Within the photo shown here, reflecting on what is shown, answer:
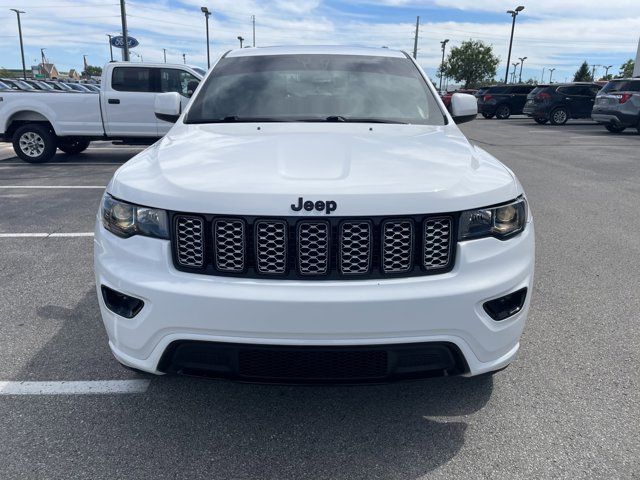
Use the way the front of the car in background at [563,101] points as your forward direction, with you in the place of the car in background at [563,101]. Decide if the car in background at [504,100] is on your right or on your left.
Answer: on your left

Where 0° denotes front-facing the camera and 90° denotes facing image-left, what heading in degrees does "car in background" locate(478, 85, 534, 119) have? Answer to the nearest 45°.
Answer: approximately 225°

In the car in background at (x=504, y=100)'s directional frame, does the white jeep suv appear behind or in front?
behind

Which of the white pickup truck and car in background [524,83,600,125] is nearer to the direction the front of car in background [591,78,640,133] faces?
the car in background

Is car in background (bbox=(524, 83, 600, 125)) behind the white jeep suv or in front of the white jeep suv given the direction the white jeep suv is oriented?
behind

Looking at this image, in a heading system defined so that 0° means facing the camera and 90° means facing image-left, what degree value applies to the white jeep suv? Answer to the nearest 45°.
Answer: approximately 0°

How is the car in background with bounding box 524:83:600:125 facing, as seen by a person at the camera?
facing away from the viewer and to the right of the viewer
